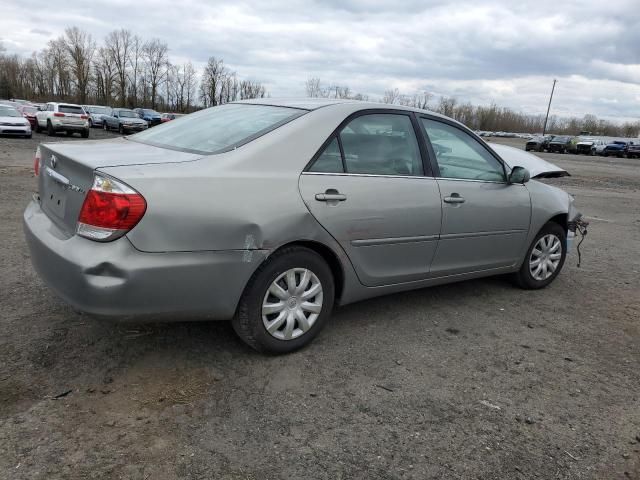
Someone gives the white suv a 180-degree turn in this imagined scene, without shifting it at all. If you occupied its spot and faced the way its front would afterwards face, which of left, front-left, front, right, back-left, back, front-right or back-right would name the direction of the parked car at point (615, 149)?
front-left

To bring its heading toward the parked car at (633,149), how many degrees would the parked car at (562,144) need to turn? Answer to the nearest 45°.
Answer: approximately 135° to its left

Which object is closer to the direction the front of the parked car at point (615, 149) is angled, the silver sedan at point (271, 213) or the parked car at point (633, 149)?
the silver sedan

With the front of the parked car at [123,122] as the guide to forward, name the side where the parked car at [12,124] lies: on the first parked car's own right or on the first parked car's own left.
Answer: on the first parked car's own right

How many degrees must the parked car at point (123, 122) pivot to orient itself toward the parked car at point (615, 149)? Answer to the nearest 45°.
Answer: approximately 45° to its left

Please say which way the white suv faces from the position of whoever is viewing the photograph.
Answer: facing away from the viewer and to the left of the viewer

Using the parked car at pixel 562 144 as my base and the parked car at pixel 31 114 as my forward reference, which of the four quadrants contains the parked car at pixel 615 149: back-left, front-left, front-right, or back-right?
back-left

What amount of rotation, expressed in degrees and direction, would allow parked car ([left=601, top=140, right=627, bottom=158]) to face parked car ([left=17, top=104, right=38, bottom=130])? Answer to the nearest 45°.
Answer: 0° — it already faces it

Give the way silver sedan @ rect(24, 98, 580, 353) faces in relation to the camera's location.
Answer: facing away from the viewer and to the right of the viewer

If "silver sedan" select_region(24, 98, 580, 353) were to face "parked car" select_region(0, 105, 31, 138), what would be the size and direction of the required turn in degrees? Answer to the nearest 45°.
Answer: approximately 90° to its left

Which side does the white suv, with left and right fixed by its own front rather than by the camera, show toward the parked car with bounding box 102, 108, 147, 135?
right
